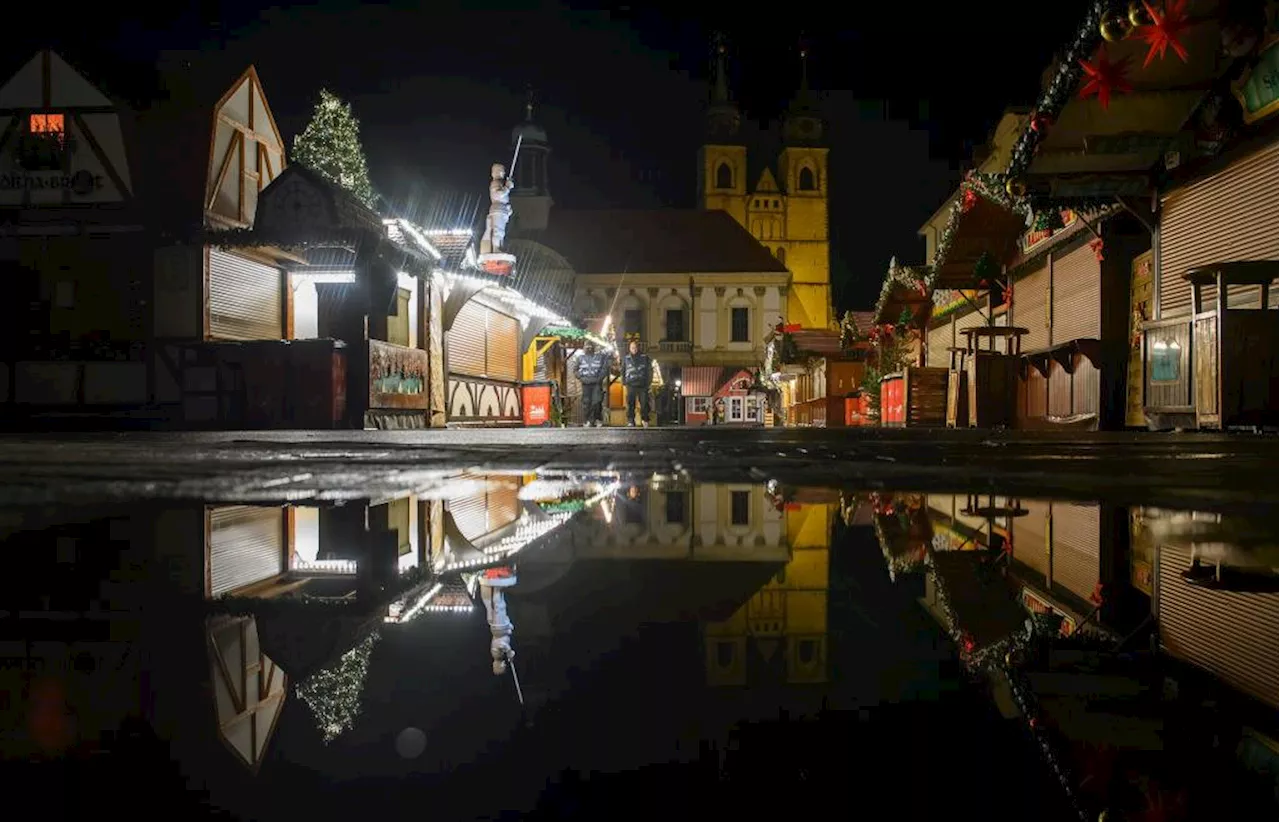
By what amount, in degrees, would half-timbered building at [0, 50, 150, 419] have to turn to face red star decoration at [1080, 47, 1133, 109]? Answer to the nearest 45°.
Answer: approximately 45° to its left

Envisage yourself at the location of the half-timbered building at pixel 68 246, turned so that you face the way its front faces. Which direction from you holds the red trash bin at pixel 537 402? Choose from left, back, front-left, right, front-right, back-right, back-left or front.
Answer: left

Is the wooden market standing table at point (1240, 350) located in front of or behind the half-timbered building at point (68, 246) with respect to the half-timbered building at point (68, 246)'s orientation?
in front

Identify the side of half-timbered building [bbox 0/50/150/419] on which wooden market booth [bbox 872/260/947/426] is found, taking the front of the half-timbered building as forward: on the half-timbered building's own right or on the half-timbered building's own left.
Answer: on the half-timbered building's own left

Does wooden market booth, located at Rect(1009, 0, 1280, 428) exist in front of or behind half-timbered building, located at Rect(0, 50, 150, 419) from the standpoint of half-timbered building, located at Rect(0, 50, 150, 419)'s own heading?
in front

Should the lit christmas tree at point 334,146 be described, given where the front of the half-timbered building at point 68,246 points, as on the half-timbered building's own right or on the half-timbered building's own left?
on the half-timbered building's own left

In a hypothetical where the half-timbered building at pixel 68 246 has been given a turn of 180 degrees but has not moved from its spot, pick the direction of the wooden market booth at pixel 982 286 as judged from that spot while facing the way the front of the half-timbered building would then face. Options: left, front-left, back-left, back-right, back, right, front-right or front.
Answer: back-right

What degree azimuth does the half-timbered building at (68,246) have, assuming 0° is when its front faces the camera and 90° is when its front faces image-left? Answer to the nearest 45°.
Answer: approximately 0°

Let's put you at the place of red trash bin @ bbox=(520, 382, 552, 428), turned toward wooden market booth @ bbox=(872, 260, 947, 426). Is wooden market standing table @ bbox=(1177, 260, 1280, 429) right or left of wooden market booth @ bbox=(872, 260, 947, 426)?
right
